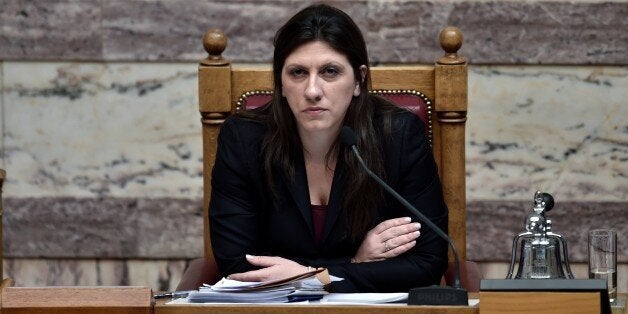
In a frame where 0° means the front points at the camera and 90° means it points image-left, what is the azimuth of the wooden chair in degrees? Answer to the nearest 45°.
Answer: approximately 0°

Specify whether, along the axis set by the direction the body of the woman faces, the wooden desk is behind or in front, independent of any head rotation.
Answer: in front

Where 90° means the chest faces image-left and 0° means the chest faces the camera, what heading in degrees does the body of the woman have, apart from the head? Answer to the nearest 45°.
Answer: approximately 0°

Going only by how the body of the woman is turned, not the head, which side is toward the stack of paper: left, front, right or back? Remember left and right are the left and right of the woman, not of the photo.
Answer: front

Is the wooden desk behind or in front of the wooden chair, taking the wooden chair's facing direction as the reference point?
in front
